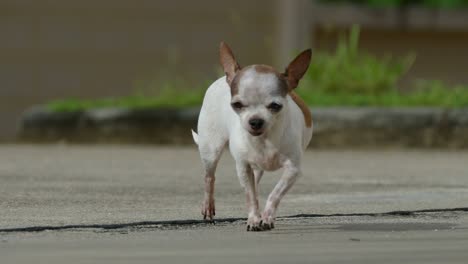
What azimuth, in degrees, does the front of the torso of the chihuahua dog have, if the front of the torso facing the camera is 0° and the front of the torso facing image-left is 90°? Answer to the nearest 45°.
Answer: approximately 315°
